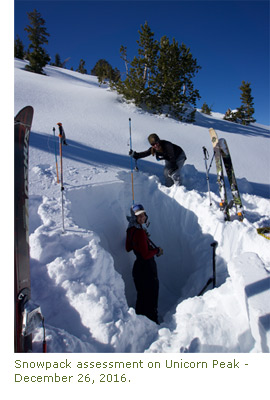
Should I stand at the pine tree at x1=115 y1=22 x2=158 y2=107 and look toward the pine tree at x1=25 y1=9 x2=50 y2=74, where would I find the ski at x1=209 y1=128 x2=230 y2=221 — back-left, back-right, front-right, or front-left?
back-left

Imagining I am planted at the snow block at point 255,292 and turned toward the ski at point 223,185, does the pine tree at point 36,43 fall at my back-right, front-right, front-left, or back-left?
front-left

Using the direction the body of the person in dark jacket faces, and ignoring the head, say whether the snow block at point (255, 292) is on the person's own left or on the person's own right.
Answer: on the person's own left

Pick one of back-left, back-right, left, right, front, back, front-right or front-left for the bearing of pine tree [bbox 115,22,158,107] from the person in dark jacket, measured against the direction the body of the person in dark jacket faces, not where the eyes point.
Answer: back-right

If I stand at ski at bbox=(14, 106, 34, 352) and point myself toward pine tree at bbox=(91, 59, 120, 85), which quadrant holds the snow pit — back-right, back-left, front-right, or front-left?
front-right

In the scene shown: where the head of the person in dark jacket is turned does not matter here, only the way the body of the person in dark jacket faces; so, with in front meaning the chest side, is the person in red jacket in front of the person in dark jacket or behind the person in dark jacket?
in front

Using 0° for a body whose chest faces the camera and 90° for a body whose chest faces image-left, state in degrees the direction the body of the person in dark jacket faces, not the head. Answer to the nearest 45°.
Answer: approximately 45°

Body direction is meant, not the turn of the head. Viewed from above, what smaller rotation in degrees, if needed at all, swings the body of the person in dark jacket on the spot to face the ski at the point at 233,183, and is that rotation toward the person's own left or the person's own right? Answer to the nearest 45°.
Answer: approximately 135° to the person's own left
